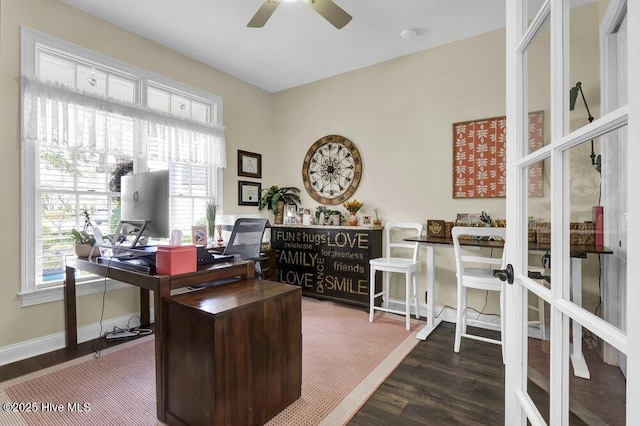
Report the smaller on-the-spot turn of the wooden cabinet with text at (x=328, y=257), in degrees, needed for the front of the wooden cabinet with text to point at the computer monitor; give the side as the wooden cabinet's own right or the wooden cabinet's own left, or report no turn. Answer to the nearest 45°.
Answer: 0° — it already faces it

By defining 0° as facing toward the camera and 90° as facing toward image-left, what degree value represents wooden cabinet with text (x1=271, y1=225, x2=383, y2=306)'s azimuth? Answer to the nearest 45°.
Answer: approximately 45°

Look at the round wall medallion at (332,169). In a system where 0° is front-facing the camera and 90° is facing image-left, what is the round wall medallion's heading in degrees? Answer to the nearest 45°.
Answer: approximately 45°

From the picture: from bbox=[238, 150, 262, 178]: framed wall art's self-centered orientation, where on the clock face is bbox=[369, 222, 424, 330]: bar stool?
The bar stool is roughly at 12 o'clock from the framed wall art.

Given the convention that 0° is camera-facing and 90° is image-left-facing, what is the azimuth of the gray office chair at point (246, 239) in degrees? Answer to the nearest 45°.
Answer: approximately 45°

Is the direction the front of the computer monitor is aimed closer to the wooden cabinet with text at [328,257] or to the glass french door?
the wooden cabinet with text
